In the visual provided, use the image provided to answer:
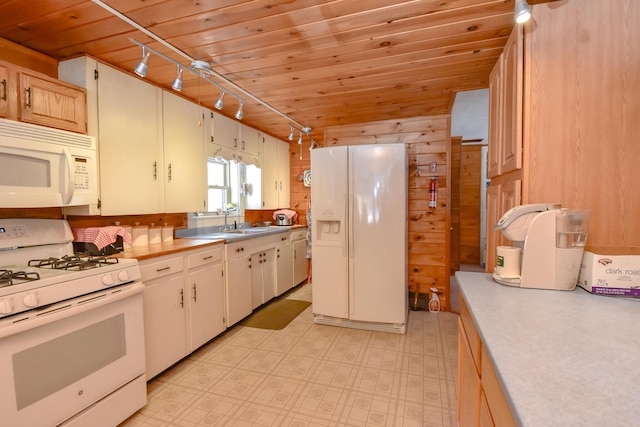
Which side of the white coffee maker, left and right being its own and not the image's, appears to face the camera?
left

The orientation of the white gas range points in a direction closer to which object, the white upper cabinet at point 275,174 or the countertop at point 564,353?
the countertop

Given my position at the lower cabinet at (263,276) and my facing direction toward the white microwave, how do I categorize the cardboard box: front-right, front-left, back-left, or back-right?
front-left

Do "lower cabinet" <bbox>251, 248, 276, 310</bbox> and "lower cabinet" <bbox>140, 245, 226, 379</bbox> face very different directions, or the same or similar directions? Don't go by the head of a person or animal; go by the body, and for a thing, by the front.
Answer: same or similar directions

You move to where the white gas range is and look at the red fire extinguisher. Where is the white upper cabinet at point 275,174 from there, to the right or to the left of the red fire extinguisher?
left

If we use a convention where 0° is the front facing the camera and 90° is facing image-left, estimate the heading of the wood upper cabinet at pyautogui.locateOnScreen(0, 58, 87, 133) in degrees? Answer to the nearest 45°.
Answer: approximately 315°

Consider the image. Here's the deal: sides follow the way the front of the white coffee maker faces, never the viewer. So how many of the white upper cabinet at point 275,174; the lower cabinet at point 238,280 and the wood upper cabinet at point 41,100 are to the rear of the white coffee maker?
0

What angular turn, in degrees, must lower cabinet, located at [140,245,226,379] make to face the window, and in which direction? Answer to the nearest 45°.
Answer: approximately 135° to its left

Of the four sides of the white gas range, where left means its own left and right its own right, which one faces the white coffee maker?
front

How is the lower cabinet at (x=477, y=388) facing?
to the viewer's left

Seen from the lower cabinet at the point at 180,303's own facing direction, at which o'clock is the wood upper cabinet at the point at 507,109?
The wood upper cabinet is roughly at 12 o'clock from the lower cabinet.

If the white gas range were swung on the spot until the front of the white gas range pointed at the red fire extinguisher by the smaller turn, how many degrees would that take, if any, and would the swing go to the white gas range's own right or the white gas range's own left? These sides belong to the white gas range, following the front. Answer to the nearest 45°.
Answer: approximately 45° to the white gas range's own left

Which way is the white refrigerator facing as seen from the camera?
toward the camera

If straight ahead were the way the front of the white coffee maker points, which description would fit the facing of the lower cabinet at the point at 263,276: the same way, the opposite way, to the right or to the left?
the opposite way

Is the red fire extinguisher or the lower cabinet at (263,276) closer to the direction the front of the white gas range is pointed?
the red fire extinguisher

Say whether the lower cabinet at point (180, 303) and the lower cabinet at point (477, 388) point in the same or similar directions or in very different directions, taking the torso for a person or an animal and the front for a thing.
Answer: very different directions

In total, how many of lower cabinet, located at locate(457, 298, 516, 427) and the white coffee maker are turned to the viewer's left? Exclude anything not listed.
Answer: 2

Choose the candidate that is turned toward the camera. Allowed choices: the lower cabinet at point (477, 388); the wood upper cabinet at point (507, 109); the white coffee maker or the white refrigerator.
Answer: the white refrigerator

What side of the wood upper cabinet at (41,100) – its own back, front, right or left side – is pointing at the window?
left
